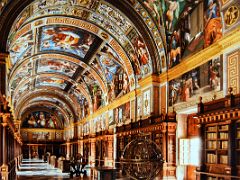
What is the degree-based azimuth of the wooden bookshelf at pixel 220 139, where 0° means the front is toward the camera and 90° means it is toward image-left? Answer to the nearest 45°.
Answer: approximately 45°
